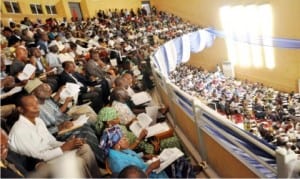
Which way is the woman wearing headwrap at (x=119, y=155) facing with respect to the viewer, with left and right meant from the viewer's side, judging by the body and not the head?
facing to the right of the viewer

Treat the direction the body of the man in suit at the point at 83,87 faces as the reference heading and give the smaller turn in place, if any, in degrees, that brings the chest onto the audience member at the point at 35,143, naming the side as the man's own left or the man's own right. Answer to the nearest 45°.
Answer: approximately 45° to the man's own right

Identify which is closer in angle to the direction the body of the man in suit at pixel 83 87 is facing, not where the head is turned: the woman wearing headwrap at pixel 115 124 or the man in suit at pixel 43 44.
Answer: the woman wearing headwrap

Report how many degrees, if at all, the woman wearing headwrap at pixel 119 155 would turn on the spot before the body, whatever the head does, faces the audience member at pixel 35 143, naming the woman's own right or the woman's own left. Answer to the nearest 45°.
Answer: approximately 180°

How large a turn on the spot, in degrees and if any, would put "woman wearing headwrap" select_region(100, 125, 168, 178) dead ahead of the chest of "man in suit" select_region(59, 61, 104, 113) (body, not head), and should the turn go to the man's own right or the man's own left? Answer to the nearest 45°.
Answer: approximately 45° to the man's own right

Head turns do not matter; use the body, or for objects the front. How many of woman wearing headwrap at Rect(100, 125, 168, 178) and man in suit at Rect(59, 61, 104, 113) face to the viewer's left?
0

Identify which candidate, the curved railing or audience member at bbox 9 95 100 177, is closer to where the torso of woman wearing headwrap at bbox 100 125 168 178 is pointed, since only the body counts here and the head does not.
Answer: the curved railing

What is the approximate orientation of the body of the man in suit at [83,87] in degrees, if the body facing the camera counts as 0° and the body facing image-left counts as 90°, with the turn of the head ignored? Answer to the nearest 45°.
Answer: approximately 315°
